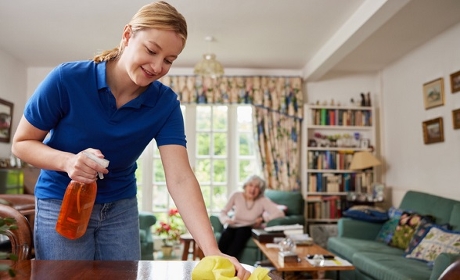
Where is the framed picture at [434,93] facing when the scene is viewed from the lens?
facing the viewer and to the left of the viewer

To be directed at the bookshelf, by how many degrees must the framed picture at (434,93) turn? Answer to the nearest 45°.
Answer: approximately 90° to its right

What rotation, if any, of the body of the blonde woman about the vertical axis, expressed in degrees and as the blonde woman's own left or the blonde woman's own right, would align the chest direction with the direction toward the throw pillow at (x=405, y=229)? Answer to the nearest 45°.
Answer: approximately 90° to the blonde woman's own left

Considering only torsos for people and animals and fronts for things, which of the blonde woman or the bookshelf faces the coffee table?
the bookshelf

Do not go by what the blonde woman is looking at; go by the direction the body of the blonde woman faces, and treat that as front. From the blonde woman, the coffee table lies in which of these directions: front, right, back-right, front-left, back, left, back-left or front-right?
left

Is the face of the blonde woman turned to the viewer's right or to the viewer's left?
to the viewer's right

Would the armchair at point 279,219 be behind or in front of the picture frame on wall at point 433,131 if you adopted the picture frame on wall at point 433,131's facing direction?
in front

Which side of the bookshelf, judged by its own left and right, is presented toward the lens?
front

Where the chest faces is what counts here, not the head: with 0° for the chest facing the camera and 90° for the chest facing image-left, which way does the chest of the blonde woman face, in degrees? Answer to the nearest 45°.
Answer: approximately 315°

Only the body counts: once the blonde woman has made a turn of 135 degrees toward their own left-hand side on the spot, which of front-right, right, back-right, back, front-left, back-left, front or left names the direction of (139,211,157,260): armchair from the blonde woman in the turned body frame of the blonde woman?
front

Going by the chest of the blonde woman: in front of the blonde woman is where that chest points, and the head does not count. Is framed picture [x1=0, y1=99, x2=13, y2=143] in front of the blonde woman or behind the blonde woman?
behind

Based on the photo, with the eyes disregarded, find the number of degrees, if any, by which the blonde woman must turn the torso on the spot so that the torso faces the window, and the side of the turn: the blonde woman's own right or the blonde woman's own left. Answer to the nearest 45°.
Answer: approximately 135° to the blonde woman's own left

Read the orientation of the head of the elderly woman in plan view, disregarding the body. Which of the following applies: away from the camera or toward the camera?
toward the camera

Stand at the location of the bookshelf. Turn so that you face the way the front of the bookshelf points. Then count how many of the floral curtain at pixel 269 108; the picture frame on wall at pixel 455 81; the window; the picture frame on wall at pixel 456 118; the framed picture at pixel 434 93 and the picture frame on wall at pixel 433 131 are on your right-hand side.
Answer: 2

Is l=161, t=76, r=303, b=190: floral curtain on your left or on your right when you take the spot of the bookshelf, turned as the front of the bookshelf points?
on your right
